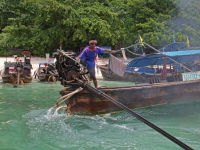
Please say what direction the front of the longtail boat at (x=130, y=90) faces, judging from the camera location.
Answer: facing away from the viewer and to the right of the viewer
